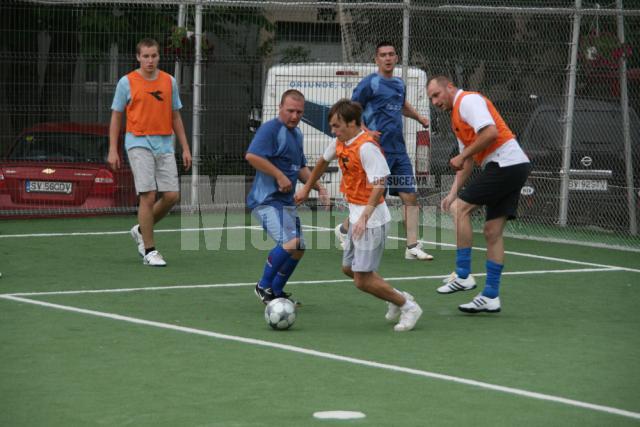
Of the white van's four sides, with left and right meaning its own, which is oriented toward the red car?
left

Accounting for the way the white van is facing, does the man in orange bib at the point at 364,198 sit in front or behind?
behind

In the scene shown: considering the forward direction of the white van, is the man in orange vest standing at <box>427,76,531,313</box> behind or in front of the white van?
behind

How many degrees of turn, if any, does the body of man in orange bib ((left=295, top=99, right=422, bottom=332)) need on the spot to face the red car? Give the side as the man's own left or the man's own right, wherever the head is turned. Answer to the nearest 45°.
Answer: approximately 90° to the man's own right

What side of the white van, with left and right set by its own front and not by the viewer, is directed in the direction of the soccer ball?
back

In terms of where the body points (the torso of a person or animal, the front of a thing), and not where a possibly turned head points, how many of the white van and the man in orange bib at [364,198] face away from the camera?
1

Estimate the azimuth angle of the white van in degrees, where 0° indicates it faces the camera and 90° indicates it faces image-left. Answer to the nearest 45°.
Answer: approximately 180°

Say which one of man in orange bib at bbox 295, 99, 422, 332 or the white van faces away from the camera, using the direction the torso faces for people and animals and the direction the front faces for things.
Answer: the white van
